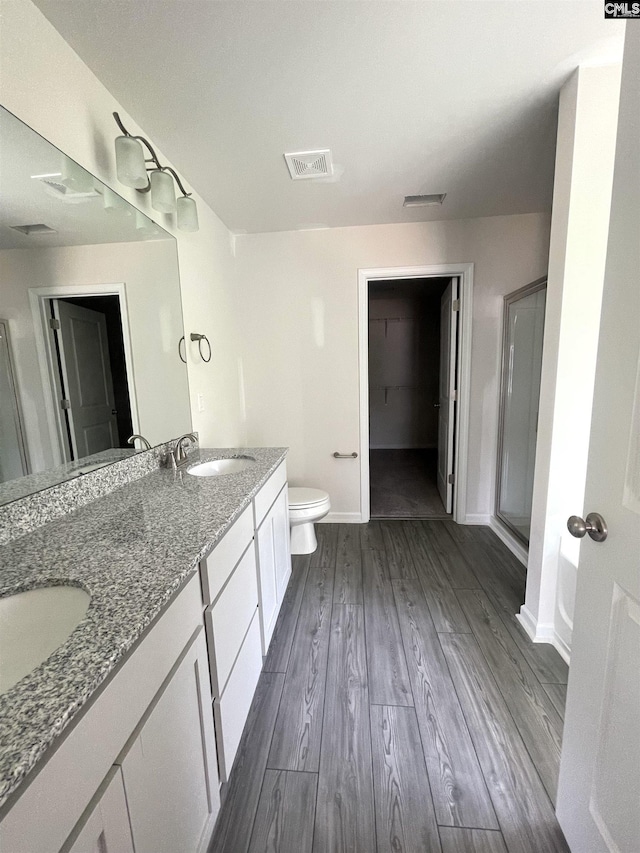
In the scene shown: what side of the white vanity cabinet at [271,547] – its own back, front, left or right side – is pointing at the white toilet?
left

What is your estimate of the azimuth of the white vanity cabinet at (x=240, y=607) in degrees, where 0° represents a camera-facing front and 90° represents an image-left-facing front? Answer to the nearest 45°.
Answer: approximately 270°

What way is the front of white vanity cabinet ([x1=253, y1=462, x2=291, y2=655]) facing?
to the viewer's right
